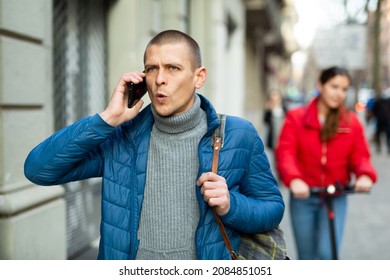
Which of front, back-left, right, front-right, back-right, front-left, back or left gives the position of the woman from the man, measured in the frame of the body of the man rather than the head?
back-left

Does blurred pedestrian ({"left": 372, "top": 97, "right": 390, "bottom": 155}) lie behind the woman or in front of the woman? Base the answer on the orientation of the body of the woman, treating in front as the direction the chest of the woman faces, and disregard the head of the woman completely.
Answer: behind

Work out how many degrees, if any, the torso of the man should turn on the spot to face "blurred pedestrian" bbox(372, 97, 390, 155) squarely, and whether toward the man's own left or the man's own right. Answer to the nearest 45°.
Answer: approximately 135° to the man's own left

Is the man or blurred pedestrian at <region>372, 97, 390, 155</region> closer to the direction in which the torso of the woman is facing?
the man

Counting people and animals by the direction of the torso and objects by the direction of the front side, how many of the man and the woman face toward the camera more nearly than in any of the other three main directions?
2

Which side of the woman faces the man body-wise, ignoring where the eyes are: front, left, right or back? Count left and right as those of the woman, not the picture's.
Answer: front
